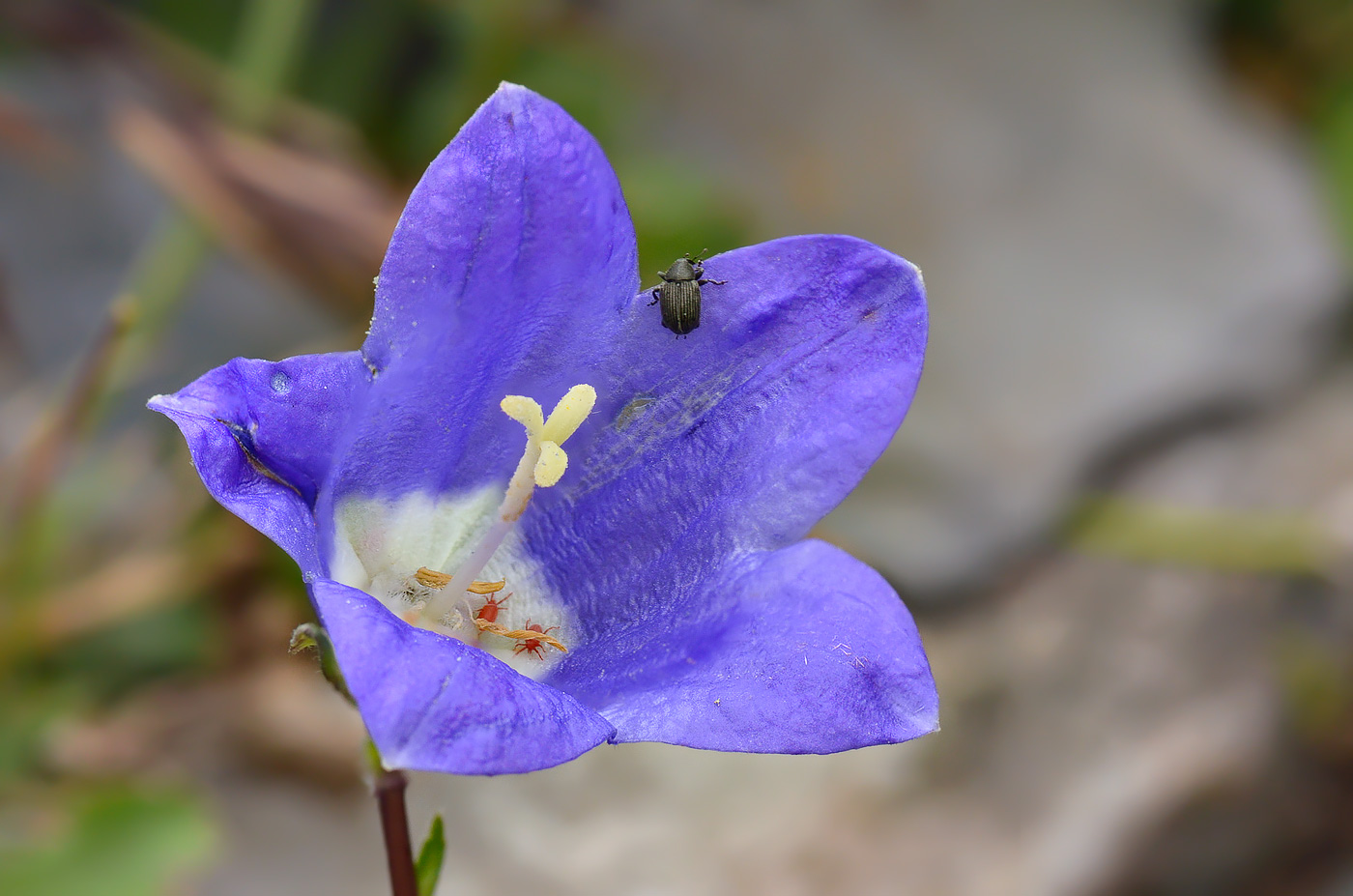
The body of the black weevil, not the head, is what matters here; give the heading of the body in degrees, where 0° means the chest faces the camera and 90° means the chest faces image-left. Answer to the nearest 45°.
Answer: approximately 180°
